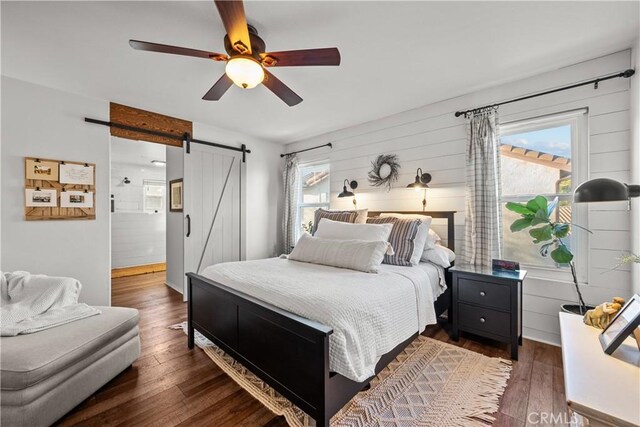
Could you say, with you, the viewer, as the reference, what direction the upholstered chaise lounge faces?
facing the viewer and to the right of the viewer

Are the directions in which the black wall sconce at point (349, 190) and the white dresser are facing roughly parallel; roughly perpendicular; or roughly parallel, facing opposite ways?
roughly perpendicular

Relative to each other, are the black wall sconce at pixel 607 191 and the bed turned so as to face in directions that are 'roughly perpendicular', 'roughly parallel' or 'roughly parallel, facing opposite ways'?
roughly perpendicular

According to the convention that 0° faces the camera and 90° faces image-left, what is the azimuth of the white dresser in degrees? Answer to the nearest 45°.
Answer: approximately 90°

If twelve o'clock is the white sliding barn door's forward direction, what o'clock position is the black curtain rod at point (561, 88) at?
The black curtain rod is roughly at 12 o'clock from the white sliding barn door.

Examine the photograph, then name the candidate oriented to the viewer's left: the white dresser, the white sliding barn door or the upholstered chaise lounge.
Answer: the white dresser

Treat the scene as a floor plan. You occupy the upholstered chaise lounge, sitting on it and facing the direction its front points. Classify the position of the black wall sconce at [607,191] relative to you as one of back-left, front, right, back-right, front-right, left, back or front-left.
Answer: front

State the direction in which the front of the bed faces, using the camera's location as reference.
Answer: facing the viewer and to the left of the viewer

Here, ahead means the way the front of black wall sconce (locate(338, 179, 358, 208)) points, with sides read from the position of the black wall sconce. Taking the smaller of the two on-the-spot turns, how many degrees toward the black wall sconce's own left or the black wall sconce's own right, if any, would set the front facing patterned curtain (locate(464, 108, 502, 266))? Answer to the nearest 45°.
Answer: approximately 90° to the black wall sconce's own left

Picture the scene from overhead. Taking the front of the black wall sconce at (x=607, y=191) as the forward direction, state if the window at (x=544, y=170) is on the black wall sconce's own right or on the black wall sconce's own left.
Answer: on the black wall sconce's own right

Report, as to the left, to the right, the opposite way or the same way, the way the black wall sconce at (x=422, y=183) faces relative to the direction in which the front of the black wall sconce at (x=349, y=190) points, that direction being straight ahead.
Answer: the same way

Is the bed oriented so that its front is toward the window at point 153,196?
no

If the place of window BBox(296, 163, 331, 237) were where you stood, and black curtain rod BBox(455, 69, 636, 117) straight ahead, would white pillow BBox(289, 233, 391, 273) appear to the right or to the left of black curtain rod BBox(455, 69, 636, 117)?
right

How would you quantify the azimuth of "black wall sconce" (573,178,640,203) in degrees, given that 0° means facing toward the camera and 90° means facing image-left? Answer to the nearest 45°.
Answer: approximately 90°
